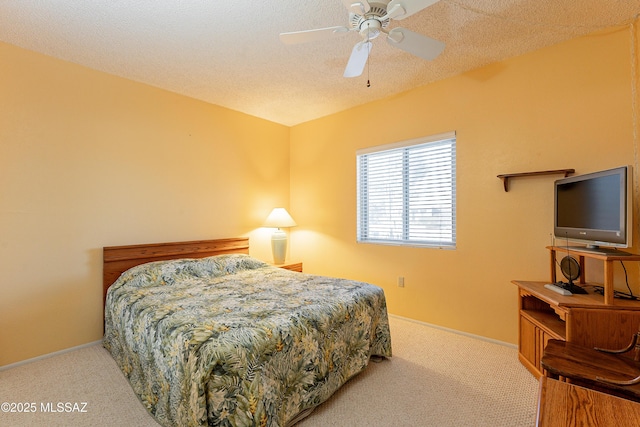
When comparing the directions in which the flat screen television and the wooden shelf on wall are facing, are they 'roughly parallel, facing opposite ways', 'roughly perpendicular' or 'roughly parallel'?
roughly parallel

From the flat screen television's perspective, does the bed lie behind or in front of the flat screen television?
in front

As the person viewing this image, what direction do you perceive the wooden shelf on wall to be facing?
facing the viewer and to the left of the viewer

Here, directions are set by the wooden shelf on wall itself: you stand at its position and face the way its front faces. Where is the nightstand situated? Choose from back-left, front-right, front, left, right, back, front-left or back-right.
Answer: front-right

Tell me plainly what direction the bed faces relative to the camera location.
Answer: facing the viewer and to the right of the viewer

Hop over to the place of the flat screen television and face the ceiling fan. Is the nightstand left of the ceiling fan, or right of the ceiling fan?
right

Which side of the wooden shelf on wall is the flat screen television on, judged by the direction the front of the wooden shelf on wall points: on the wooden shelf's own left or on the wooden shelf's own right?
on the wooden shelf's own left

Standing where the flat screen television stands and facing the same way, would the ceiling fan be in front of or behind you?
in front
